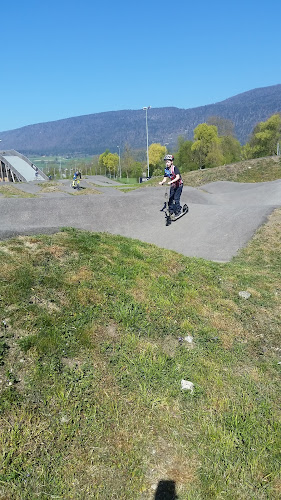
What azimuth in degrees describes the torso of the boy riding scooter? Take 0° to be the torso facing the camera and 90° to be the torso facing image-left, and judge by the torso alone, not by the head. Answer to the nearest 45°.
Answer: approximately 45°

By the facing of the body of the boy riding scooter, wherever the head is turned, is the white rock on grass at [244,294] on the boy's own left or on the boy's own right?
on the boy's own left

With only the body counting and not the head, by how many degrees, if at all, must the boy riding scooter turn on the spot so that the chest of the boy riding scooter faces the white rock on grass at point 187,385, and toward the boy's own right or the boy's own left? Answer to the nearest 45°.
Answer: approximately 45° to the boy's own left

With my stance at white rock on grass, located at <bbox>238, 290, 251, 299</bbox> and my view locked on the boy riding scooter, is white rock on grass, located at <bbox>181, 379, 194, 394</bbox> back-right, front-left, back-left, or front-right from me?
back-left
